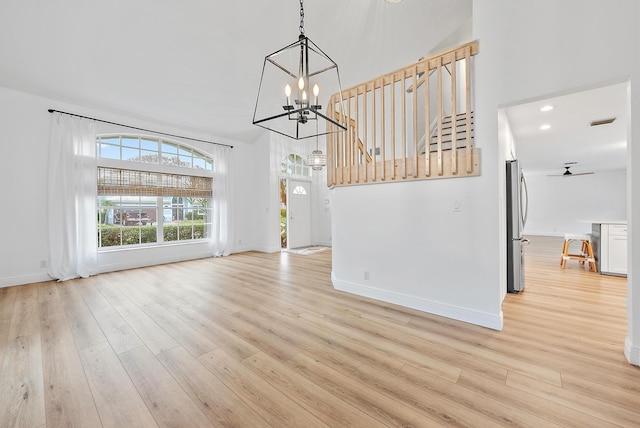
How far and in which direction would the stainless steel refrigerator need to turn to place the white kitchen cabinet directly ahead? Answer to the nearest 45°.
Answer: approximately 45° to its left

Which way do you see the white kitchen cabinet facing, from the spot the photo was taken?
facing the viewer

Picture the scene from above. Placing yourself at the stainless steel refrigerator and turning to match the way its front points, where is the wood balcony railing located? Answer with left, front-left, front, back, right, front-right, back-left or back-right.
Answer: back-right

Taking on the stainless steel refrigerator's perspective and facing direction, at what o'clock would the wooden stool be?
The wooden stool is roughly at 10 o'clock from the stainless steel refrigerator.

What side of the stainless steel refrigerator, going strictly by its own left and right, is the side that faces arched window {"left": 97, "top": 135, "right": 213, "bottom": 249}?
back

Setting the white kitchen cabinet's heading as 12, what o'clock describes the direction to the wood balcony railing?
The wood balcony railing is roughly at 1 o'clock from the white kitchen cabinet.

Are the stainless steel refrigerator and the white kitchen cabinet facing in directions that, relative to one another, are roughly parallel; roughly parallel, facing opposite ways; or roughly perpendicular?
roughly perpendicular

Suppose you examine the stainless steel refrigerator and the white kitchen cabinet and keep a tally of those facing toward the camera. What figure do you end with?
1

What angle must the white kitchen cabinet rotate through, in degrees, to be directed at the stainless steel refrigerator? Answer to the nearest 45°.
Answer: approximately 45° to its right

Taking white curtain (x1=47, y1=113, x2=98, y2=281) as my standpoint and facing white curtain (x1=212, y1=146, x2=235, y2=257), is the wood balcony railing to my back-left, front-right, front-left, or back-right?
front-right

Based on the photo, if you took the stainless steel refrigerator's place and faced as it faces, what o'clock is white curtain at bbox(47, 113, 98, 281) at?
The white curtain is roughly at 5 o'clock from the stainless steel refrigerator.

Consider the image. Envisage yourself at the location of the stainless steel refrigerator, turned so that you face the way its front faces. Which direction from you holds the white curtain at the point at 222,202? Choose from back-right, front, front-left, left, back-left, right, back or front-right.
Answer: back

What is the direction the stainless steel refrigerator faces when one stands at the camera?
facing to the right of the viewer
